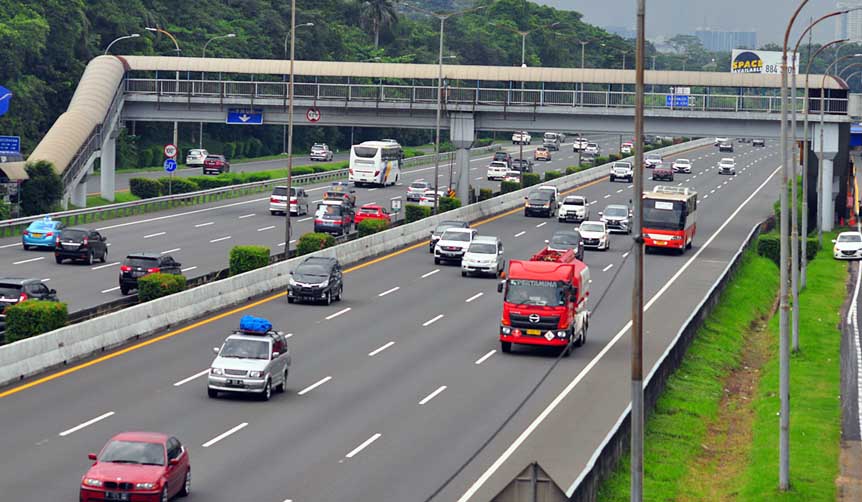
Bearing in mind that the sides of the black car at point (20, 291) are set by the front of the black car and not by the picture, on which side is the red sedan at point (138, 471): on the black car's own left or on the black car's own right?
on the black car's own right

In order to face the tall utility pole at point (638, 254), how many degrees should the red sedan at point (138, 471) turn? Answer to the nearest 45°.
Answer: approximately 90° to its left

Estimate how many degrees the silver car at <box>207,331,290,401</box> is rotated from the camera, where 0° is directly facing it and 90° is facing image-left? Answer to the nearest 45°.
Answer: approximately 45°

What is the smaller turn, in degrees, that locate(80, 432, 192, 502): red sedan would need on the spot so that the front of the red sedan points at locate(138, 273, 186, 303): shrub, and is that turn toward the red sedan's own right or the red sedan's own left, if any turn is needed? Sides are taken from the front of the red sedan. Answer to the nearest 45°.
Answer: approximately 135° to the red sedan's own right

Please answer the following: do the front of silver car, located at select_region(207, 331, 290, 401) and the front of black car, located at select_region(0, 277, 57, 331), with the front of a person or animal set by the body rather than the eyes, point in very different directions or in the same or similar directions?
very different directions

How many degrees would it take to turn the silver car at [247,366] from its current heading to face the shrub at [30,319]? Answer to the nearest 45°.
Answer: approximately 90° to its right

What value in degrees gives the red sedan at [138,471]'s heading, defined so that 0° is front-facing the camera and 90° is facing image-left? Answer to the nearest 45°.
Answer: approximately 45°

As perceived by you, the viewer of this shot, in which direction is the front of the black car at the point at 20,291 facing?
facing away from the viewer and to the right of the viewer

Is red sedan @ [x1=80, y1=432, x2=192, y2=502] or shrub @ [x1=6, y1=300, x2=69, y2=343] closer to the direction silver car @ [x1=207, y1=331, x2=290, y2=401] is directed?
the red sedan

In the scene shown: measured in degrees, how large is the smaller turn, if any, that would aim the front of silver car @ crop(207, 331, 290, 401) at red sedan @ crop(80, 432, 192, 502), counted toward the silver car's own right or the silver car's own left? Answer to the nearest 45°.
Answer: approximately 45° to the silver car's own left

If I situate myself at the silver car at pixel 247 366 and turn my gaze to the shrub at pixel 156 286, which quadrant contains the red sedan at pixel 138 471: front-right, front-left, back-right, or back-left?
back-left
